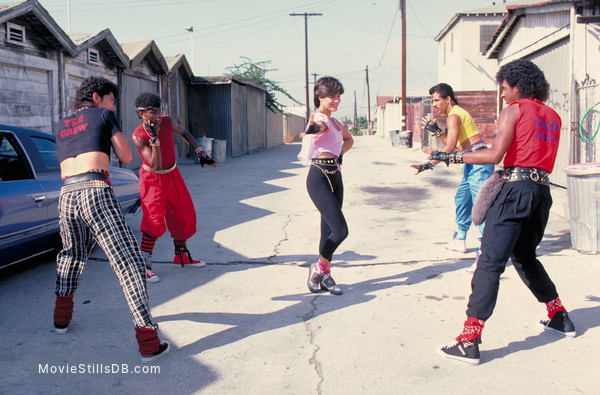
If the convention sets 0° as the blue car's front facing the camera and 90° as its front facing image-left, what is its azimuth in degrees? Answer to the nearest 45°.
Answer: approximately 45°

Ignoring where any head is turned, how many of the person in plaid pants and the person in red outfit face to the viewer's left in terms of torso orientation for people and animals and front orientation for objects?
0

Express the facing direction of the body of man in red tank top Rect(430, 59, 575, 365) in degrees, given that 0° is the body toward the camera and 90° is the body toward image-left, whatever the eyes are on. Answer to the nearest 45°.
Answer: approximately 135°

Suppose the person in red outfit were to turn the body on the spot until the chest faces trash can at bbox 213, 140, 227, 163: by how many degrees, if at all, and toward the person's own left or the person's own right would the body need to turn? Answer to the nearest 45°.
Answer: approximately 135° to the person's own left

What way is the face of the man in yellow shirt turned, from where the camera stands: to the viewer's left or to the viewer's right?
to the viewer's left

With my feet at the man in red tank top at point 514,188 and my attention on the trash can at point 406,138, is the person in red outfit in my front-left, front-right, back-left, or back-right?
front-left

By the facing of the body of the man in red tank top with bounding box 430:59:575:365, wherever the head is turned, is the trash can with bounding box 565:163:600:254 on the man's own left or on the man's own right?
on the man's own right

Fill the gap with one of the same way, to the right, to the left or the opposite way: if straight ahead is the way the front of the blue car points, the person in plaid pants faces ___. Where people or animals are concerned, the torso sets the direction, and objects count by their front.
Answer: the opposite way

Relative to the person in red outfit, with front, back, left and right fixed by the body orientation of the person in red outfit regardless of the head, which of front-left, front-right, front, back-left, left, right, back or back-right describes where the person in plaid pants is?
front-right

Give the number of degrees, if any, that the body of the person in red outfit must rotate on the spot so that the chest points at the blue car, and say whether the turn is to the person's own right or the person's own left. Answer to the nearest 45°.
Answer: approximately 135° to the person's own right

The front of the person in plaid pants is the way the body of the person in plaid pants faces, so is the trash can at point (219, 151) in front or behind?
in front

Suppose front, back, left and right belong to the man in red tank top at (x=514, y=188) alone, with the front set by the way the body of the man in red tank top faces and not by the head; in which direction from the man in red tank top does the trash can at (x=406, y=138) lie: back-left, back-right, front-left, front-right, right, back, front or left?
front-right

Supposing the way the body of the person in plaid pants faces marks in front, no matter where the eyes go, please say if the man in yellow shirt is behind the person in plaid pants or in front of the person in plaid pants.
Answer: in front

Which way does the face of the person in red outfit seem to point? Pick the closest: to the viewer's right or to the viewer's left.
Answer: to the viewer's right
